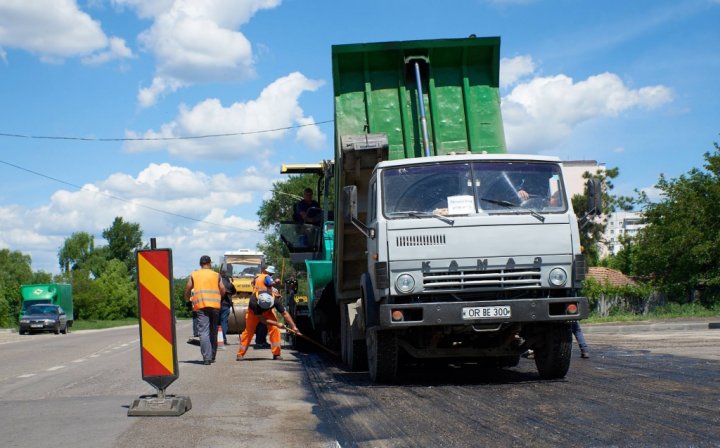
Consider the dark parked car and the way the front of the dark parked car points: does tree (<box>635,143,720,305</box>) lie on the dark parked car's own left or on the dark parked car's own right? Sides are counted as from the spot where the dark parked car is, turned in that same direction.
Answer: on the dark parked car's own left

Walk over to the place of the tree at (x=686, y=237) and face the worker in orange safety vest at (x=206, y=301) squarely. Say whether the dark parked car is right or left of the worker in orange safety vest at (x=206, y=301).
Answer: right

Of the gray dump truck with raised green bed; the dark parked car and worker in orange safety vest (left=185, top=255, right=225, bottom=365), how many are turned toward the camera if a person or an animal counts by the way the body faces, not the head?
2

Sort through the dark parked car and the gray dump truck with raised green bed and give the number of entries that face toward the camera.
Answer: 2

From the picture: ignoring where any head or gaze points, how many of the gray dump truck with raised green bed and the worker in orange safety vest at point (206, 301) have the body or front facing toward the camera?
1

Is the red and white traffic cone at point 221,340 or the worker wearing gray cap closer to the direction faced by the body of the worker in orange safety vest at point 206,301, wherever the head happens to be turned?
the red and white traffic cone

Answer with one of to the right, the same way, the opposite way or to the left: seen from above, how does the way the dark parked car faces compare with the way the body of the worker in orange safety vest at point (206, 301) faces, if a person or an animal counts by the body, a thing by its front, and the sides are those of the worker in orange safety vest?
the opposite way

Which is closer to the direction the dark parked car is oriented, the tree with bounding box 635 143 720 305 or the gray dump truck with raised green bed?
the gray dump truck with raised green bed
